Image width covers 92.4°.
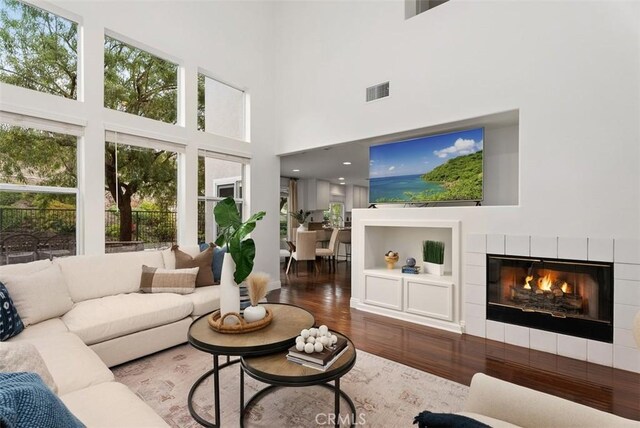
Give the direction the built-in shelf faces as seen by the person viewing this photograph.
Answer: facing the viewer and to the left of the viewer

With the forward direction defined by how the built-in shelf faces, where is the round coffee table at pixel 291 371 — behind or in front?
in front

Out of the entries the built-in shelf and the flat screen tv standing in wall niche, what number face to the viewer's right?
0

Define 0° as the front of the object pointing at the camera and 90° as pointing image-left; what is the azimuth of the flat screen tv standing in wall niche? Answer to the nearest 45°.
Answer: approximately 45°

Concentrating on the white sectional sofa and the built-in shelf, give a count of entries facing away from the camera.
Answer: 0

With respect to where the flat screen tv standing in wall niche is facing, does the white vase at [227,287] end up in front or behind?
in front

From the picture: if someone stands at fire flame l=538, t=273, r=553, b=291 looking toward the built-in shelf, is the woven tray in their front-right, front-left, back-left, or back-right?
front-left

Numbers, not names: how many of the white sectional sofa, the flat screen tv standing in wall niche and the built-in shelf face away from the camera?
0

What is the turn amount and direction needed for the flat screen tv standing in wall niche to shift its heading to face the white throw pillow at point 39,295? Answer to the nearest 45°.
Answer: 0° — it already faces it

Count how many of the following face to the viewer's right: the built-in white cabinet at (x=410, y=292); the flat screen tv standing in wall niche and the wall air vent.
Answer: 0

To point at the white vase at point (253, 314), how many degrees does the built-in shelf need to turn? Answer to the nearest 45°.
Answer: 0° — it already faces it

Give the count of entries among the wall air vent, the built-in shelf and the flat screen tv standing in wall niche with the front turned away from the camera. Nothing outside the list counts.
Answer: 0

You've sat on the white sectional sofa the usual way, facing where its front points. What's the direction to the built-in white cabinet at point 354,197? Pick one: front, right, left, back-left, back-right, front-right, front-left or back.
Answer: left

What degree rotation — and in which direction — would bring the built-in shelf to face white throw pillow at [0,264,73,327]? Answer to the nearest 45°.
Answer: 0° — it already faces it

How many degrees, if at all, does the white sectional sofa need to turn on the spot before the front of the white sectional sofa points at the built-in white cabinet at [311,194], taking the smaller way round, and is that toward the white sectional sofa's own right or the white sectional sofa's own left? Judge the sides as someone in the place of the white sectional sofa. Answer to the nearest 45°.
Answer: approximately 90° to the white sectional sofa's own left

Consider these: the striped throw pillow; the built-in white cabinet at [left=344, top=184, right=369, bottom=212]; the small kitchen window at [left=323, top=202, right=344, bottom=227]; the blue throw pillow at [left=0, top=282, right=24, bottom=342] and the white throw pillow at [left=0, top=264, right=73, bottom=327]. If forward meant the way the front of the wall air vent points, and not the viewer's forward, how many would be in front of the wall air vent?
3

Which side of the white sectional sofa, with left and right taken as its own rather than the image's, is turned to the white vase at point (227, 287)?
front

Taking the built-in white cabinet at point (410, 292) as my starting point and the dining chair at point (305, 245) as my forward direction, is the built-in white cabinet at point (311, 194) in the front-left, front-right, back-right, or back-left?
front-right
